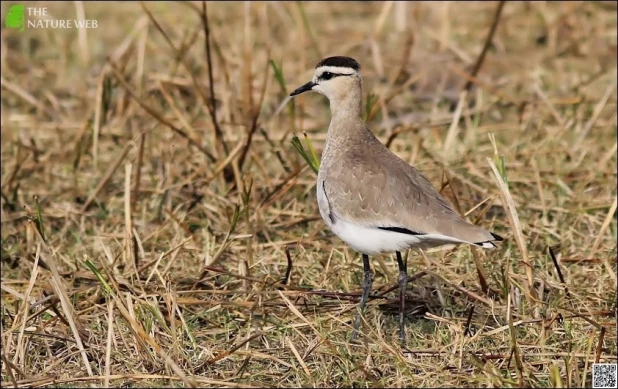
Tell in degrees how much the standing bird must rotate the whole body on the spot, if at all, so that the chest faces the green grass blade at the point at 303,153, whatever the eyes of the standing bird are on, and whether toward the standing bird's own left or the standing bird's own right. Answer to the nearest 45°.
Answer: approximately 45° to the standing bird's own right

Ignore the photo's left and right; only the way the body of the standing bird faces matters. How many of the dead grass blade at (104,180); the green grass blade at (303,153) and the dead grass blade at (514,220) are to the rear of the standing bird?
1

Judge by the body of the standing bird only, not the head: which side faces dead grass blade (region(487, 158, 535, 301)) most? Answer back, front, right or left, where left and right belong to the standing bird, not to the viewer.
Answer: back

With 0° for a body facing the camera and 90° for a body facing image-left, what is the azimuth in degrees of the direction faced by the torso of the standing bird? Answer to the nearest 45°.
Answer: approximately 90°

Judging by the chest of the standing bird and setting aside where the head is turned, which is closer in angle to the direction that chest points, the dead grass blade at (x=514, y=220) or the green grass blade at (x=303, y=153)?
the green grass blade
